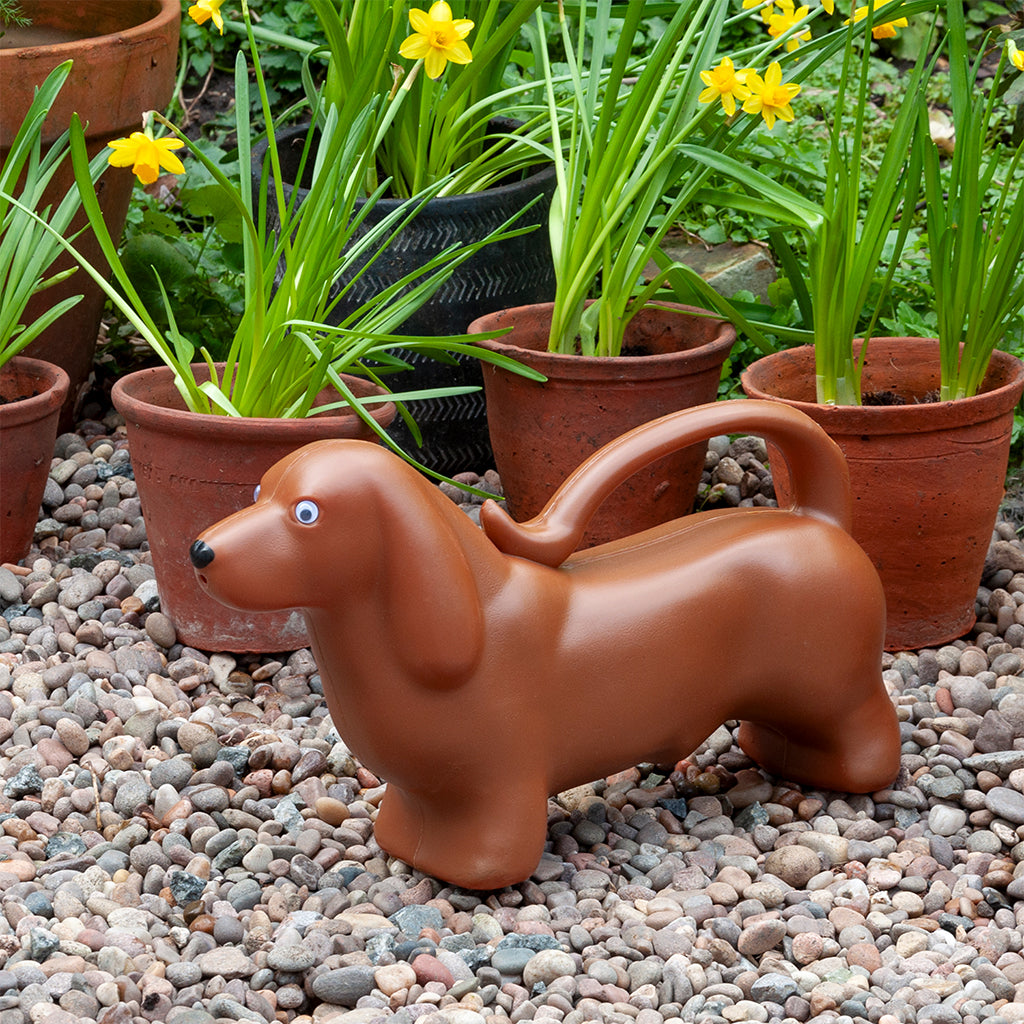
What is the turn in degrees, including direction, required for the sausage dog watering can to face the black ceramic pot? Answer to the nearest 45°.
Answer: approximately 135° to its right

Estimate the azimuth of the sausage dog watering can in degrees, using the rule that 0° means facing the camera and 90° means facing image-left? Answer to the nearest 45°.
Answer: approximately 45°

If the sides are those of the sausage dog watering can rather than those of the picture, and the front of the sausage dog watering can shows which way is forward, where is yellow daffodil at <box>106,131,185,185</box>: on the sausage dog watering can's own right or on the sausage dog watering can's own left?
on the sausage dog watering can's own right

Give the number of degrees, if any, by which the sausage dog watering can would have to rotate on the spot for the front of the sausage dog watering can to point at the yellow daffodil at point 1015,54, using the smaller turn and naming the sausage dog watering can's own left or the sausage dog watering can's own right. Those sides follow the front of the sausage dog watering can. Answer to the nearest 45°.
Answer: approximately 180°

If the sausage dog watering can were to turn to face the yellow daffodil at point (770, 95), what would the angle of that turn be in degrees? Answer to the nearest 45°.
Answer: approximately 135° to its right

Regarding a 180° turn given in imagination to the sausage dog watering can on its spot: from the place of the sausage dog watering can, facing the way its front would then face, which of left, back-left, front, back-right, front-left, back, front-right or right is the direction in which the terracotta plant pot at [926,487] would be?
front

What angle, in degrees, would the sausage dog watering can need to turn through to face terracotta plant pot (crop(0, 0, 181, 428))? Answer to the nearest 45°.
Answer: approximately 90° to its right

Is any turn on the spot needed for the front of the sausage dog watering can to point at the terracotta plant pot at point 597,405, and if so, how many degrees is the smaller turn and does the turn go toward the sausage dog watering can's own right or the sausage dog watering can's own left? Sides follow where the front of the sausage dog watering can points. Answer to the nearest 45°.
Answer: approximately 135° to the sausage dog watering can's own right

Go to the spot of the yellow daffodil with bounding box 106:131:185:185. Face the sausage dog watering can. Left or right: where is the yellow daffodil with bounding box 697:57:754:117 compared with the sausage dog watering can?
left

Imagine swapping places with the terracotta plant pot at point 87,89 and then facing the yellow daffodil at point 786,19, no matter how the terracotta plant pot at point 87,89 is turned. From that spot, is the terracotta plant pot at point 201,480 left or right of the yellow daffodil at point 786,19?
right

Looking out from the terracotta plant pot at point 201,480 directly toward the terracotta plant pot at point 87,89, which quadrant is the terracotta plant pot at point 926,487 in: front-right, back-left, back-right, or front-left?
back-right
